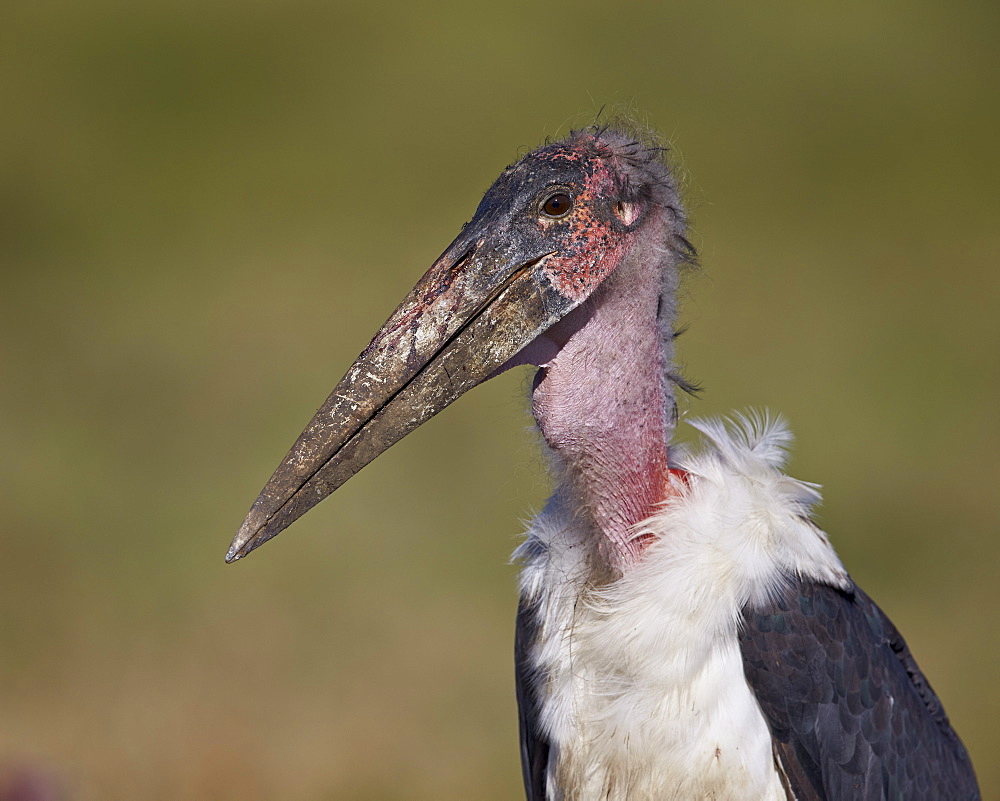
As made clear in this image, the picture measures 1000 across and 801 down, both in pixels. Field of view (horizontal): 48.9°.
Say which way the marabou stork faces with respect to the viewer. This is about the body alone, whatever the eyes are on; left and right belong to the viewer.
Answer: facing the viewer and to the left of the viewer
